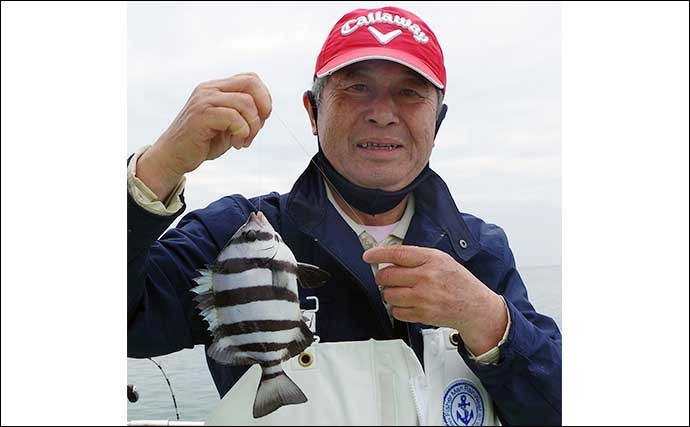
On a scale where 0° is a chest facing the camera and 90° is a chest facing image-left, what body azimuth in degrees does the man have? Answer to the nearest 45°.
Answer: approximately 0°
